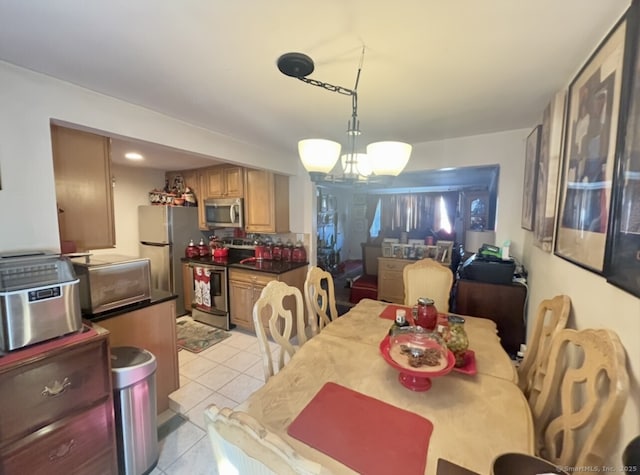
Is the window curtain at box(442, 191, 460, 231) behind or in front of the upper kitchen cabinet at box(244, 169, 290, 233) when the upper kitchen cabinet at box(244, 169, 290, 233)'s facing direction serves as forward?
behind

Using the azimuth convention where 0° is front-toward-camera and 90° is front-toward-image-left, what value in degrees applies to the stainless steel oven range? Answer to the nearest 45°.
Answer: approximately 45°

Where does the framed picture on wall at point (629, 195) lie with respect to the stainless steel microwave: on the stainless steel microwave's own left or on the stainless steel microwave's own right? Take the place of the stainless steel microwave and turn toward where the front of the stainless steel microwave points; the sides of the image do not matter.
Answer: on the stainless steel microwave's own left

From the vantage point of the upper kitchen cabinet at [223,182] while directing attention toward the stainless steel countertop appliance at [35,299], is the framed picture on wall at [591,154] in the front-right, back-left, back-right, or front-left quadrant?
front-left

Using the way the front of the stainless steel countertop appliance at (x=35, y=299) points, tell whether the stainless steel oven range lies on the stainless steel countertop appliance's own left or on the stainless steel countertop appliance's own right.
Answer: on the stainless steel countertop appliance's own left

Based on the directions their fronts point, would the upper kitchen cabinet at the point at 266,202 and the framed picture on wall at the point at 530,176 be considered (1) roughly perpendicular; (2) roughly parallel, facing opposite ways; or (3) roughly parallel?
roughly perpendicular

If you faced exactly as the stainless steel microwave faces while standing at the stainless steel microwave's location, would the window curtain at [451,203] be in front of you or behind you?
behind

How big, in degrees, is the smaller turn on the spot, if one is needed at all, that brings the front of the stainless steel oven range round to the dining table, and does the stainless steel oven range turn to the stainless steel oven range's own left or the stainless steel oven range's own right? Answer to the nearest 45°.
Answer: approximately 45° to the stainless steel oven range's own left

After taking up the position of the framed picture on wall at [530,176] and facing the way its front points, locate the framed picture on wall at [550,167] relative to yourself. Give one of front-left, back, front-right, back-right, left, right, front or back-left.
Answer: left

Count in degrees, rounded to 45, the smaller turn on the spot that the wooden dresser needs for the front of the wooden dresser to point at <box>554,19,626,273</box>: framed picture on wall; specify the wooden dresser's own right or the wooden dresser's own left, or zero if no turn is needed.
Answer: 0° — it already faces it

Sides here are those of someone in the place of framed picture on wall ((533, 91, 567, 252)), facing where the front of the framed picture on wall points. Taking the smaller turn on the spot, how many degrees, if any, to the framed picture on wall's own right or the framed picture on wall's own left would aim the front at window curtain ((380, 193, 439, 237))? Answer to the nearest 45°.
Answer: approximately 45° to the framed picture on wall's own right

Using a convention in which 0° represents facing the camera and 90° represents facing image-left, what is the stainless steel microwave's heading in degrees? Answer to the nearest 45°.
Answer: approximately 45°

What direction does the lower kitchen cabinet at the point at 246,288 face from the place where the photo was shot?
facing the viewer and to the left of the viewer

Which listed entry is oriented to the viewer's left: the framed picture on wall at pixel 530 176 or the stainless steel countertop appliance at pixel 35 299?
the framed picture on wall

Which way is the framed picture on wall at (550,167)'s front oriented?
to the viewer's left

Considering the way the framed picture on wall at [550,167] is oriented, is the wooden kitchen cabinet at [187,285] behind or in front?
in front

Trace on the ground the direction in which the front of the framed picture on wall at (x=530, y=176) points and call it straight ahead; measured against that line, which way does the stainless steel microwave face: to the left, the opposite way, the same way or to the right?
to the left

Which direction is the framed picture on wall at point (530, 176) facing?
to the viewer's left
